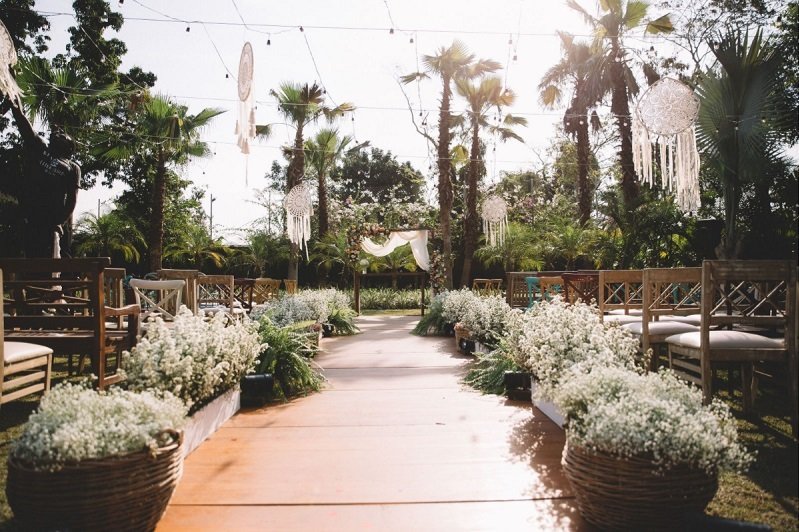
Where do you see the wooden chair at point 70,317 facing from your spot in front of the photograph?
facing away from the viewer and to the right of the viewer

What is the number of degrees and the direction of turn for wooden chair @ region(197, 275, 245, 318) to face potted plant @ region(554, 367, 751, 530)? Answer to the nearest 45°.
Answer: approximately 135° to its right

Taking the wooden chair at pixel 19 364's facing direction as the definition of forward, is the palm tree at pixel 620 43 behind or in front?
in front

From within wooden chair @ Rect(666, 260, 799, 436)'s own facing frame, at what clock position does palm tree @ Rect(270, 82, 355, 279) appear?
The palm tree is roughly at 12 o'clock from the wooden chair.

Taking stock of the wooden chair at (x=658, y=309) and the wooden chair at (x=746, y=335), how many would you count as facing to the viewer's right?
0

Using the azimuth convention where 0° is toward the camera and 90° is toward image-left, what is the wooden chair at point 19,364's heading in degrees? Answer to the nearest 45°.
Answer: approximately 225°

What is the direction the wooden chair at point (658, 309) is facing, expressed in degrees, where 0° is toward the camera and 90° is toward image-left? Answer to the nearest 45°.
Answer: approximately 135°

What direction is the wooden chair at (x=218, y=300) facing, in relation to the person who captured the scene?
facing away from the viewer and to the right of the viewer

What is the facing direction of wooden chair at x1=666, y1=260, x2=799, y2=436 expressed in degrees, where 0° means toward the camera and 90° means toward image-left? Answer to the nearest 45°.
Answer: approximately 135°

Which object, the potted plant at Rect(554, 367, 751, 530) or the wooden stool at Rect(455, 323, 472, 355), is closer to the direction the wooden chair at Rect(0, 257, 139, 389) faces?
the wooden stool

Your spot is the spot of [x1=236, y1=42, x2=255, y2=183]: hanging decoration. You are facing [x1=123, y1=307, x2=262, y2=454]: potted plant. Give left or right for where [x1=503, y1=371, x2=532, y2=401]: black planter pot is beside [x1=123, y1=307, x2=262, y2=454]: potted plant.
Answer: left

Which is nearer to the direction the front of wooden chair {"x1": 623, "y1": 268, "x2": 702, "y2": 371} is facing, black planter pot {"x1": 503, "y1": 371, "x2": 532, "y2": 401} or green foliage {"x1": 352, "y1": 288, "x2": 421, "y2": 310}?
the green foliage

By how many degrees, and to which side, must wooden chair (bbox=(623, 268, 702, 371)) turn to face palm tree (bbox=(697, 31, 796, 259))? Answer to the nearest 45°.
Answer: approximately 45° to its right

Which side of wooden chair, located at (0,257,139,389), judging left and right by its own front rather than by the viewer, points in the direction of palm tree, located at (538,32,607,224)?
front

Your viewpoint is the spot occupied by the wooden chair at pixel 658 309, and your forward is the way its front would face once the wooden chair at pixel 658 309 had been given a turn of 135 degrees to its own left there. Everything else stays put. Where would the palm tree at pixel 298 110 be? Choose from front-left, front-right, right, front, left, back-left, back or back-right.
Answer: back-right
